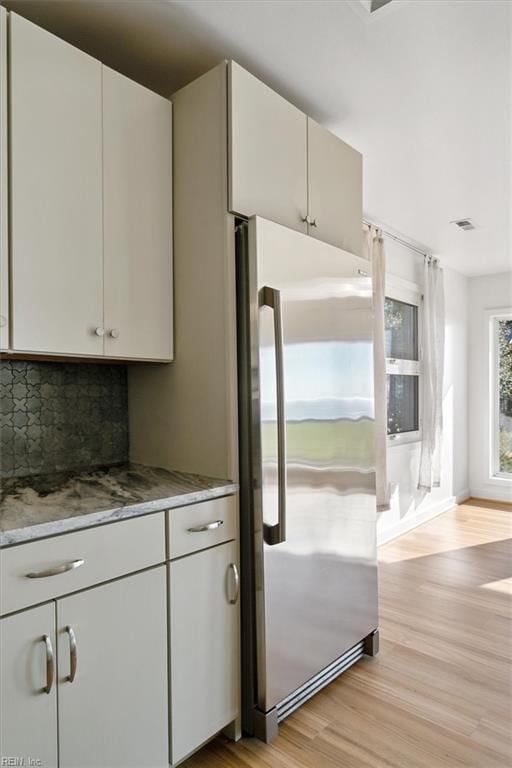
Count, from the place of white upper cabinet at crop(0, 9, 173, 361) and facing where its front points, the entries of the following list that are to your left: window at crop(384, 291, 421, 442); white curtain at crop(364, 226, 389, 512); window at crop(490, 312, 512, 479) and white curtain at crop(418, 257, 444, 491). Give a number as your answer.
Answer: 4

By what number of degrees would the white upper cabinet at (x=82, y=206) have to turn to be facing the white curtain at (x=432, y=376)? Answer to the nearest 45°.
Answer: approximately 90° to its left

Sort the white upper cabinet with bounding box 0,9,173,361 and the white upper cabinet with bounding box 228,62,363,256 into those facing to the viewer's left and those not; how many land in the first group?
0

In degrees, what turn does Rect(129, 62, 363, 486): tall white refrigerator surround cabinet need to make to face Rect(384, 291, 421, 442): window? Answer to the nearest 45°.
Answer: approximately 90° to its left

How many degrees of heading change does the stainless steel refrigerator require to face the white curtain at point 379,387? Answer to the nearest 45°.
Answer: approximately 135° to its left

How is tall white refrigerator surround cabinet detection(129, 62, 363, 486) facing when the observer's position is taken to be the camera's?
facing the viewer and to the right of the viewer

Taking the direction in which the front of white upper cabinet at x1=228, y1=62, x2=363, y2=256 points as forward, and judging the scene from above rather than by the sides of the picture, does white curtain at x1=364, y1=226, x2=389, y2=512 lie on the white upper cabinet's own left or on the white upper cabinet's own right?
on the white upper cabinet's own left

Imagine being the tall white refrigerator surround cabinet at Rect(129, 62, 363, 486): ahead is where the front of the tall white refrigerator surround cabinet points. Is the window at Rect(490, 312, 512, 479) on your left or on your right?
on your left

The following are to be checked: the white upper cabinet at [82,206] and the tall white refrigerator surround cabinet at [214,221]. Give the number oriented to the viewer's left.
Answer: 0
